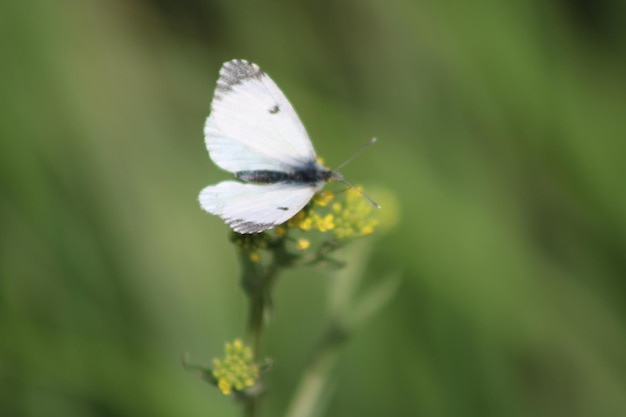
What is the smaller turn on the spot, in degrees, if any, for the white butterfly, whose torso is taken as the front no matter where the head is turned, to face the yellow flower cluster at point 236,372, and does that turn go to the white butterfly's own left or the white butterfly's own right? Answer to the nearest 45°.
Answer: approximately 135° to the white butterfly's own right

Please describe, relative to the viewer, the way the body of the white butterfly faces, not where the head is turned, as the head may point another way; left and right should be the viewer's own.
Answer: facing to the right of the viewer
